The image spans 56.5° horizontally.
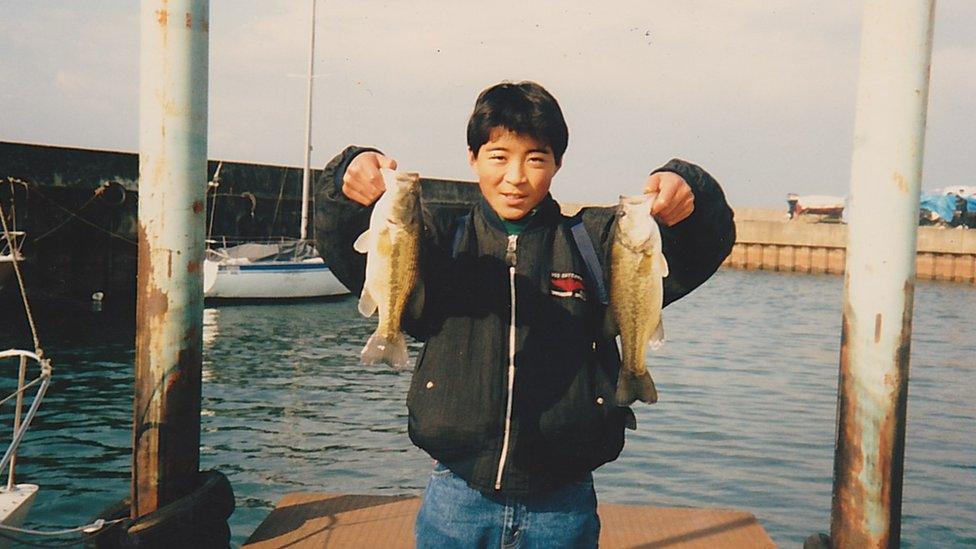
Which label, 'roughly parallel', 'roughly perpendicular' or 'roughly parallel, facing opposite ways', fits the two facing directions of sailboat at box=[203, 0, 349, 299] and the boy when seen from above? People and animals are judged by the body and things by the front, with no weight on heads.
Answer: roughly perpendicular

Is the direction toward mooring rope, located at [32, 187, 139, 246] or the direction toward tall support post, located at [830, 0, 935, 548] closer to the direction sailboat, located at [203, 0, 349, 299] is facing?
the tall support post

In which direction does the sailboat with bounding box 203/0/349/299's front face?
to the viewer's right

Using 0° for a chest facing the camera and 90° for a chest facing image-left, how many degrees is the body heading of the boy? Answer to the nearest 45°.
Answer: approximately 0°

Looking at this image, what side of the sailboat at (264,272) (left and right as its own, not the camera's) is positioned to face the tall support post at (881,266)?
right

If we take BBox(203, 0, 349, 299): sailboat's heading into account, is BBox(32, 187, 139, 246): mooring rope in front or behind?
behind

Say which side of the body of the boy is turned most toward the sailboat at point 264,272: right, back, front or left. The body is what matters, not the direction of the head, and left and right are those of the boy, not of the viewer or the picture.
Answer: back

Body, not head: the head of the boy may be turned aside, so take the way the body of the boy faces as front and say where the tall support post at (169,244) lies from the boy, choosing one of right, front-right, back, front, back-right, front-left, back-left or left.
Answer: back-right

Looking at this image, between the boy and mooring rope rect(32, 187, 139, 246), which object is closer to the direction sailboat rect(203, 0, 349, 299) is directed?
the boy

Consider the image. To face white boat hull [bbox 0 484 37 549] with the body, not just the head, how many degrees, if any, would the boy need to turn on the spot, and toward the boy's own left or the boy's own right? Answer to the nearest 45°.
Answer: approximately 135° to the boy's own right

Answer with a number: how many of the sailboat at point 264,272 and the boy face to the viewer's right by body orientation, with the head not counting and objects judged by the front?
1
